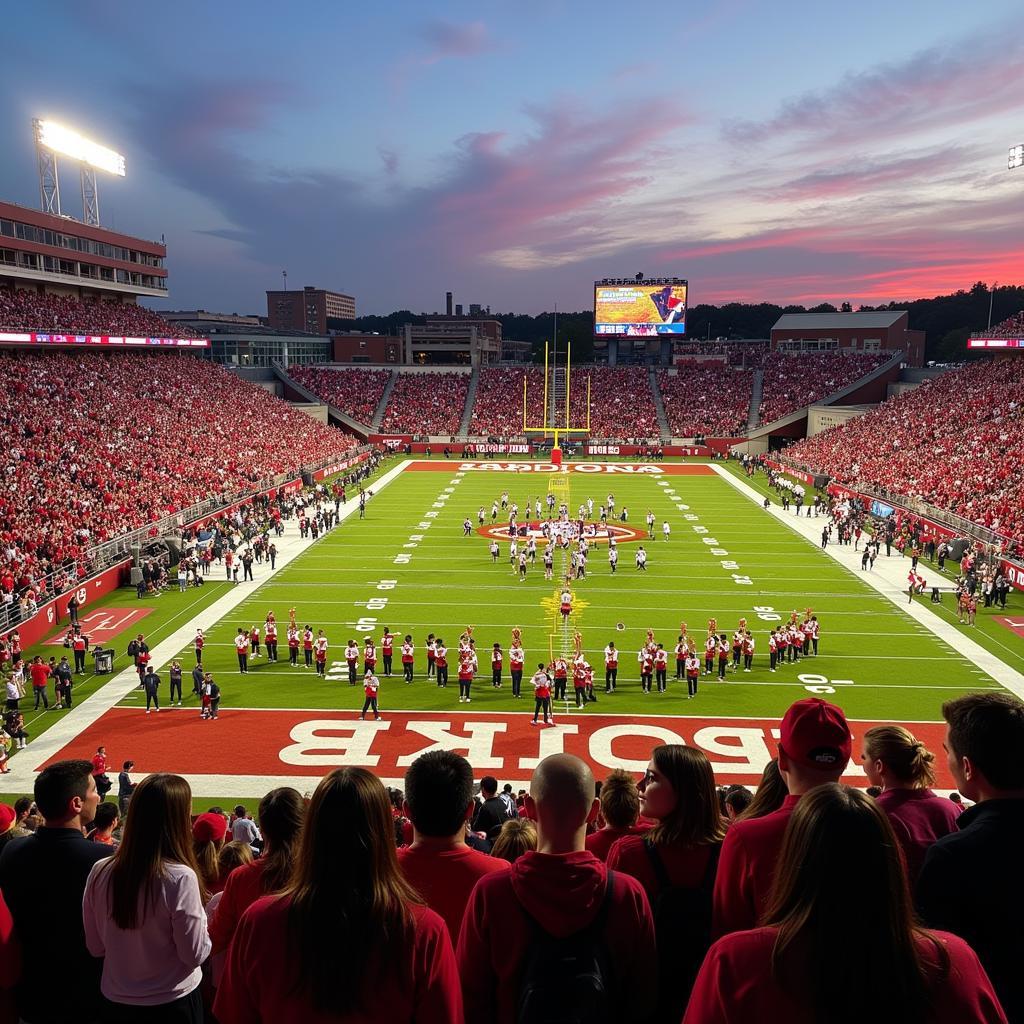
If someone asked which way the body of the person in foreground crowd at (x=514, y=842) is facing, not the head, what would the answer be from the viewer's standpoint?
away from the camera

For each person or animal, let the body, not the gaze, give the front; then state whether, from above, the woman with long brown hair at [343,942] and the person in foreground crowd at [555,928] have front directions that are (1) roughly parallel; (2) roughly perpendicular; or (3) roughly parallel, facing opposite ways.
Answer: roughly parallel

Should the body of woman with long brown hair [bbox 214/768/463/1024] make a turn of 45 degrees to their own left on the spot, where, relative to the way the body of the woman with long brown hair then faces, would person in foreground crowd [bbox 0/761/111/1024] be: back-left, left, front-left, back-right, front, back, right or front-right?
front

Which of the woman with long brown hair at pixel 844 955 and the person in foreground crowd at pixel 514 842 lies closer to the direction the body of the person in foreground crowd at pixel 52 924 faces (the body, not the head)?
the person in foreground crowd

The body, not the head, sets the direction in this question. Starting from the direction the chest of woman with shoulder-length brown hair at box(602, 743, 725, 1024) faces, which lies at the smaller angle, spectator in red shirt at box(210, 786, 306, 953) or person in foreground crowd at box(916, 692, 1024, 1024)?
the spectator in red shirt

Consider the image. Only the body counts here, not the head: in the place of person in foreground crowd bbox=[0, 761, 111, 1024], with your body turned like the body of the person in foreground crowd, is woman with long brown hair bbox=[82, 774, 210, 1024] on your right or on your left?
on your right

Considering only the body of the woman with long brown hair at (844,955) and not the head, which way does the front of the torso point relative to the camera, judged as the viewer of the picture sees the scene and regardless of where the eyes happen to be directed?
away from the camera

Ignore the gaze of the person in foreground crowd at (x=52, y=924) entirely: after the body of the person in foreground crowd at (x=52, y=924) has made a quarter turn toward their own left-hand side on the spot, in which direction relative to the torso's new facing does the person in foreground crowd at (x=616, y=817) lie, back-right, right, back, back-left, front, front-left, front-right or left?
back-right

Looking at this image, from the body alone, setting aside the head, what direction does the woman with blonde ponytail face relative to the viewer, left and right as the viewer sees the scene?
facing away from the viewer and to the left of the viewer

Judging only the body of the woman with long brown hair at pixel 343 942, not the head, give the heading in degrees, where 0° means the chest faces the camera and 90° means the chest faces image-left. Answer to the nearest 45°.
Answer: approximately 180°

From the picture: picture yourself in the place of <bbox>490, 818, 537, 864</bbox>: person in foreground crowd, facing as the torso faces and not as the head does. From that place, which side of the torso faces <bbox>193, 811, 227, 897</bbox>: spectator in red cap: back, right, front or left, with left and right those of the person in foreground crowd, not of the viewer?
left

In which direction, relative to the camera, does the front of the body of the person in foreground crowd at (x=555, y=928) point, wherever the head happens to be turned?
away from the camera

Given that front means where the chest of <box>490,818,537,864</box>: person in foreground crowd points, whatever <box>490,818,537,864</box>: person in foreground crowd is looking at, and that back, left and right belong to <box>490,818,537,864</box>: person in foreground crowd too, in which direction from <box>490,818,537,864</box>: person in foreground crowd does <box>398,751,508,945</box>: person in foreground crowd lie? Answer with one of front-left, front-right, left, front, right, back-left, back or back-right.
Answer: back

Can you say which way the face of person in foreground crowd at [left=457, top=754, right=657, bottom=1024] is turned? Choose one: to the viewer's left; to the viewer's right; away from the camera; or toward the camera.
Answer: away from the camera

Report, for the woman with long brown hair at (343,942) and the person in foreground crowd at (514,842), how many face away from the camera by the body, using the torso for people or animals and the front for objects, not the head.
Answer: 2

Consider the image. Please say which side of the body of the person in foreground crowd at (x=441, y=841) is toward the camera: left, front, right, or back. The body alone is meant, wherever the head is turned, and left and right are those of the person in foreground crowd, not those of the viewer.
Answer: back

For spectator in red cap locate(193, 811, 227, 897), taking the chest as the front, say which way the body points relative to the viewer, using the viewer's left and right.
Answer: facing away from the viewer

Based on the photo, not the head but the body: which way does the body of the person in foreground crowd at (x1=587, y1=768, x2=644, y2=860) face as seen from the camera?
away from the camera

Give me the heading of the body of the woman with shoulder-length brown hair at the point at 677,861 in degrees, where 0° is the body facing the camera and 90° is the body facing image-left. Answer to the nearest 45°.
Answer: approximately 135°

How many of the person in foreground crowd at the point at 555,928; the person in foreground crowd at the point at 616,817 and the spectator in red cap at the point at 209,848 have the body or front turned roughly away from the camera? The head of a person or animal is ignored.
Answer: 3
